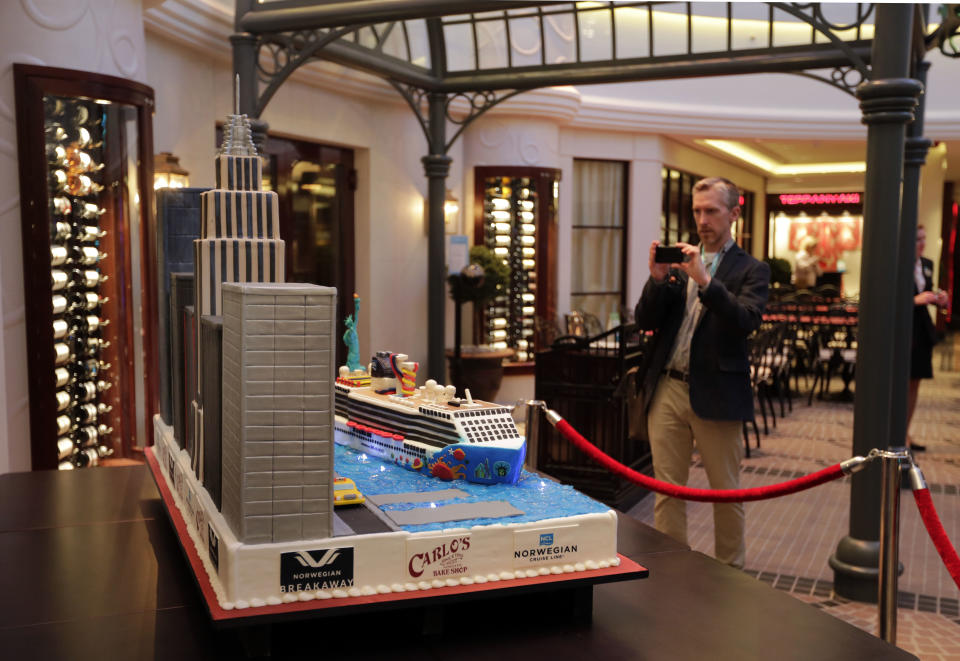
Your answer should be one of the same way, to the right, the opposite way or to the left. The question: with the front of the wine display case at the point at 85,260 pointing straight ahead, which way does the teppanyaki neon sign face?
to the right

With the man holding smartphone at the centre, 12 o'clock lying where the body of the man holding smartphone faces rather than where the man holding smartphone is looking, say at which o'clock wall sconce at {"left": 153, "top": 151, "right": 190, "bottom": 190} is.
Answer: The wall sconce is roughly at 2 o'clock from the man holding smartphone.

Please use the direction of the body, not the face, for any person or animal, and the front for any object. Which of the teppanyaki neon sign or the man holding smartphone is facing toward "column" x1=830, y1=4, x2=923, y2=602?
the teppanyaki neon sign

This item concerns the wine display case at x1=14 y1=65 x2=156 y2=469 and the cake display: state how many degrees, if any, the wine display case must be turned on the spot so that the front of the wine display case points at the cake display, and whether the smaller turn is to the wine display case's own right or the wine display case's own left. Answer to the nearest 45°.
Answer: approximately 45° to the wine display case's own right

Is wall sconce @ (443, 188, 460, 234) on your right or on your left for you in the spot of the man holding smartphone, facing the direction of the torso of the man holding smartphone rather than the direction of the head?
on your right

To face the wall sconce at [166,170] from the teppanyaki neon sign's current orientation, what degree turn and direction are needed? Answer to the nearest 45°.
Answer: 0° — it already faces it

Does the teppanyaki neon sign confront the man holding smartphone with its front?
yes

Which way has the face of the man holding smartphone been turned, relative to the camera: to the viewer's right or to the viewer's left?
to the viewer's left

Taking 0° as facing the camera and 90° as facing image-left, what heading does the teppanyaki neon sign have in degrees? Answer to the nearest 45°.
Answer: approximately 0°
